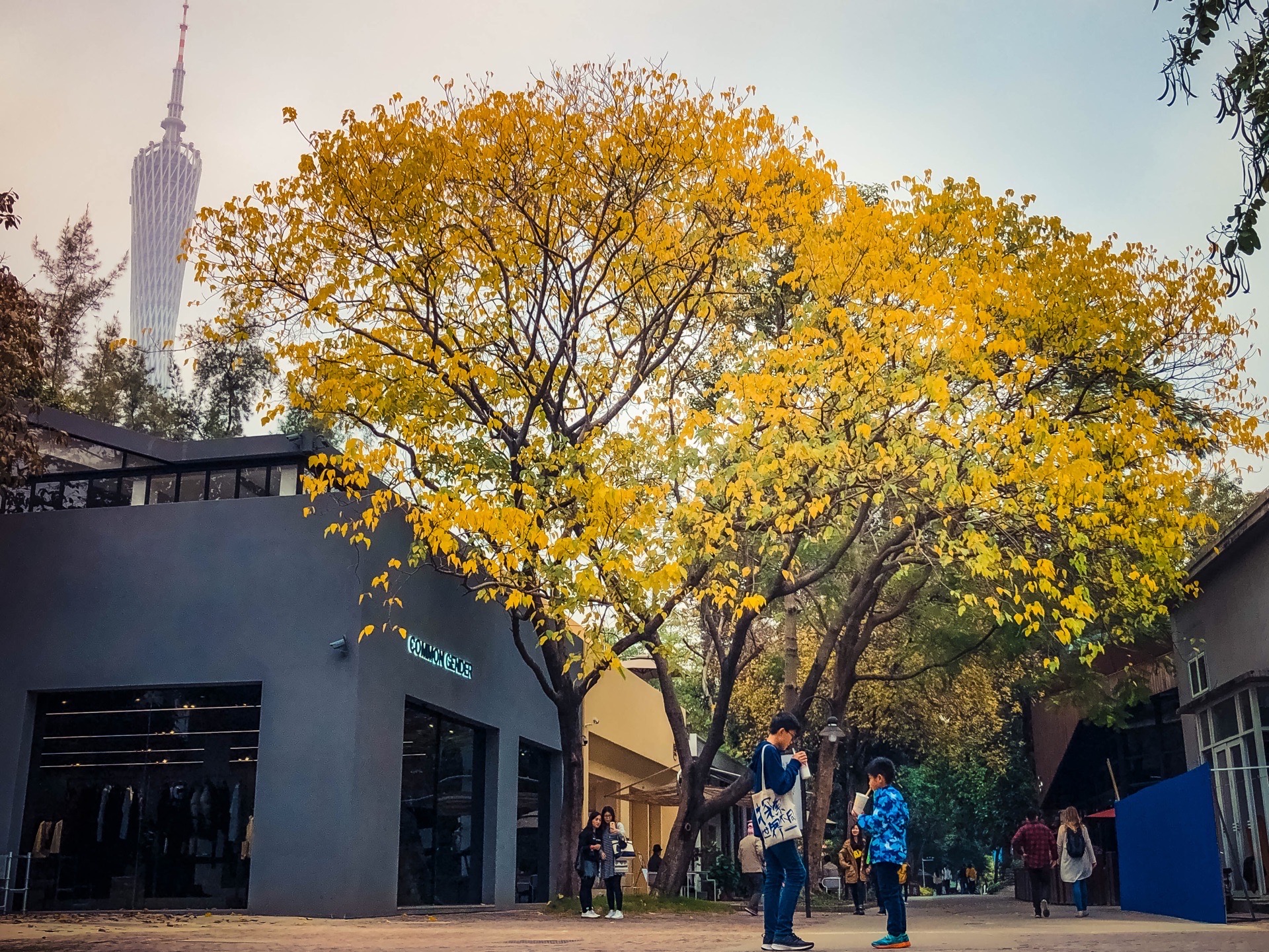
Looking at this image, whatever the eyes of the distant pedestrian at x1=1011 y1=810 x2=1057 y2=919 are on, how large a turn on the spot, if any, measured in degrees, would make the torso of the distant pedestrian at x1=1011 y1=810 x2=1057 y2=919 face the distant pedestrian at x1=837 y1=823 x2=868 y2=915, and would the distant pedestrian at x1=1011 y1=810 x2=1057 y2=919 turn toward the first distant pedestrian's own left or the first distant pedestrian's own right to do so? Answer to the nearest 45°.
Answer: approximately 45° to the first distant pedestrian's own left

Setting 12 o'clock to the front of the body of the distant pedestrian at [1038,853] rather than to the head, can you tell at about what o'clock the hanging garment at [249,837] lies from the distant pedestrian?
The hanging garment is roughly at 8 o'clock from the distant pedestrian.

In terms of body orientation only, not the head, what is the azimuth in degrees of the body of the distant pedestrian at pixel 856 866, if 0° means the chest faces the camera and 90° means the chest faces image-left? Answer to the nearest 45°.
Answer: approximately 0°

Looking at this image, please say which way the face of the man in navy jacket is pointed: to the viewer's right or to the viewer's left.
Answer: to the viewer's right

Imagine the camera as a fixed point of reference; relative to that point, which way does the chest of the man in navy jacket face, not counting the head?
to the viewer's right

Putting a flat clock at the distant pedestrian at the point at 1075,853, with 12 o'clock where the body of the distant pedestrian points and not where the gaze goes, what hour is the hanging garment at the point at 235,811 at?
The hanging garment is roughly at 8 o'clock from the distant pedestrian.

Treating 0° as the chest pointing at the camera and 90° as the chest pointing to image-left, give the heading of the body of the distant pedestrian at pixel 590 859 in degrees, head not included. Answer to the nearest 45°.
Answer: approximately 315°

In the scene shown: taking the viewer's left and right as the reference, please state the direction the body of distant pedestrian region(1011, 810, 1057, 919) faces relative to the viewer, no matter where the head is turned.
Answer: facing away from the viewer

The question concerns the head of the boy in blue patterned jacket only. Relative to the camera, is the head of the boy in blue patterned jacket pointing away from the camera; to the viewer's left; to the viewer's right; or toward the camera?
to the viewer's left

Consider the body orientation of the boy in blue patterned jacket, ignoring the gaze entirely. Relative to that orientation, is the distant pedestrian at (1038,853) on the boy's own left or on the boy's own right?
on the boy's own right
